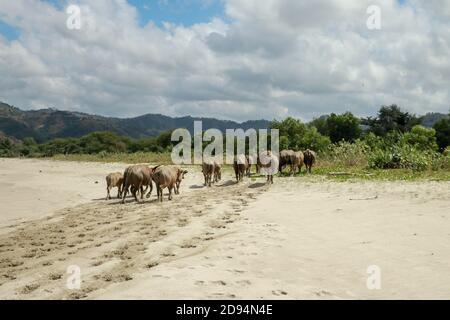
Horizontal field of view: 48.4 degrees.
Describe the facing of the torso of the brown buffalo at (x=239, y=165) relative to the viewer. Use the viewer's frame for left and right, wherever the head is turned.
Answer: facing away from the viewer

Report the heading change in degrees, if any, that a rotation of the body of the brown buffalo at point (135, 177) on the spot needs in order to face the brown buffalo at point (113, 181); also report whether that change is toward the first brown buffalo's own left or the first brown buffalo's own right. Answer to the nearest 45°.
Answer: approximately 90° to the first brown buffalo's own left

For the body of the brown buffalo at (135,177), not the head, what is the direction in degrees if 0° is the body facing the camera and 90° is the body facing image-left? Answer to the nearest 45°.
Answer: approximately 225°

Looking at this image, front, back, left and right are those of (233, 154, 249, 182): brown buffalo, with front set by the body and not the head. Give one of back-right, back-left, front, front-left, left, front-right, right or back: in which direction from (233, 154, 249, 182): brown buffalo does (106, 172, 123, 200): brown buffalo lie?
back-left

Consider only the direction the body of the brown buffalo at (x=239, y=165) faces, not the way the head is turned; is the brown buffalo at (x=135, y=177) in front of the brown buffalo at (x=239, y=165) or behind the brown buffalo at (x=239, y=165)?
behind

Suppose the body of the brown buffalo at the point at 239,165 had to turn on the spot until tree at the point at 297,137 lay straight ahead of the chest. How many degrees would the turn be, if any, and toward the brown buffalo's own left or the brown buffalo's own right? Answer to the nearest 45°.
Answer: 0° — it already faces it

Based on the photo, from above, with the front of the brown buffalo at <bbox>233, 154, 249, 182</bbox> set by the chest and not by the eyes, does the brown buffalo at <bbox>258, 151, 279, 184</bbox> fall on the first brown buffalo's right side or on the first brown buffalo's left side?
on the first brown buffalo's right side

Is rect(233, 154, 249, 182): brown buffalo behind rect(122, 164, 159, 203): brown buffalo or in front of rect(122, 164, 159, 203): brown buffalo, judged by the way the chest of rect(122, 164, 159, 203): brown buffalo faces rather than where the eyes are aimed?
in front

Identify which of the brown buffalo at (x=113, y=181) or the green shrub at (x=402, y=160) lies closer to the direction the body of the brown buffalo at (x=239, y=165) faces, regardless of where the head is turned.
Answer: the green shrub

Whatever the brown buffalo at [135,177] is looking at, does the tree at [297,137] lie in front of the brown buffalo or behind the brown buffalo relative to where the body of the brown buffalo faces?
in front

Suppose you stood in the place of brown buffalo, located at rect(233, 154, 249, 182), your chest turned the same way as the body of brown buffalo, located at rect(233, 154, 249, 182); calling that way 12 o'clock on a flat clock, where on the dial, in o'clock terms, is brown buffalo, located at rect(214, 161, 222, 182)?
brown buffalo, located at rect(214, 161, 222, 182) is roughly at 10 o'clock from brown buffalo, located at rect(233, 154, 249, 182).
